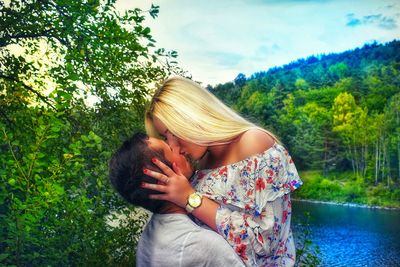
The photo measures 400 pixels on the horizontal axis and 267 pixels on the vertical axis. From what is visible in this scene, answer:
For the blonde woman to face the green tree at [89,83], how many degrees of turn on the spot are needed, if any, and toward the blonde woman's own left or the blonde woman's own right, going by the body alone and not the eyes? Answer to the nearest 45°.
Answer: approximately 45° to the blonde woman's own right

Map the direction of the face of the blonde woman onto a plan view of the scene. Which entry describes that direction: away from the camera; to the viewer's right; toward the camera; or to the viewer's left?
to the viewer's left

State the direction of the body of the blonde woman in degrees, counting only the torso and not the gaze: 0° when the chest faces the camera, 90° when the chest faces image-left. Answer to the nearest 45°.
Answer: approximately 90°

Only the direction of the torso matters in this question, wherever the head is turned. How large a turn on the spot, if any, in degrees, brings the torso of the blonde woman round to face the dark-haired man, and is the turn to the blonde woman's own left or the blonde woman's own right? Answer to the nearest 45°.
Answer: approximately 45° to the blonde woman's own left

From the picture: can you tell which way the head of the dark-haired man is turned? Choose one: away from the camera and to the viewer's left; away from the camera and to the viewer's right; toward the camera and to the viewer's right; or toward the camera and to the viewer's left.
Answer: away from the camera and to the viewer's right
